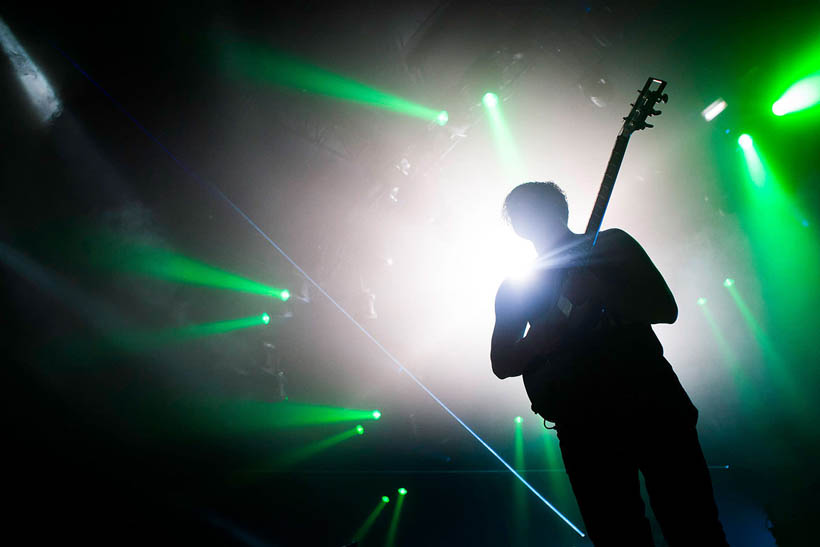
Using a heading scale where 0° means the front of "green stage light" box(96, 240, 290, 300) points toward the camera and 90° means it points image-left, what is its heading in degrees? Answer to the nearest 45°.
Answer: approximately 45°

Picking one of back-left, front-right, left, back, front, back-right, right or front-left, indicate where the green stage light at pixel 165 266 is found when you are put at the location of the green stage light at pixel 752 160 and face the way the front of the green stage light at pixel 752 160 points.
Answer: right

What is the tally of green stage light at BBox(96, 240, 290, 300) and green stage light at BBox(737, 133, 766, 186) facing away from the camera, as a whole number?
0

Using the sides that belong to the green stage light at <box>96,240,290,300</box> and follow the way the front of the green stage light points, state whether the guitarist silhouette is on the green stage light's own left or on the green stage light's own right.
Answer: on the green stage light's own left

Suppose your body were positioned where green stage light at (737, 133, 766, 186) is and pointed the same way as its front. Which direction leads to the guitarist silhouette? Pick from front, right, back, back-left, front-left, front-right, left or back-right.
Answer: front-right

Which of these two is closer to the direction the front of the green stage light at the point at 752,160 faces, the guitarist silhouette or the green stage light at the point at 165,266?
the guitarist silhouette
